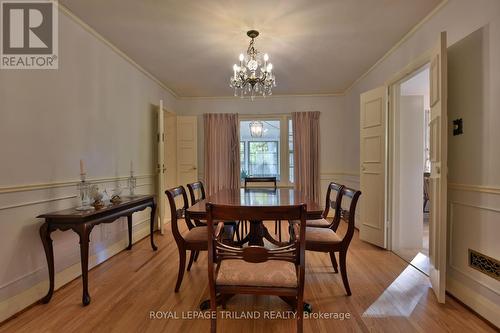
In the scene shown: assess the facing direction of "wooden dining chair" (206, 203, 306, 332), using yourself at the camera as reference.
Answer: facing away from the viewer

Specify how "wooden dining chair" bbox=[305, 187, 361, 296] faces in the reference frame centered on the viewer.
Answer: facing to the left of the viewer

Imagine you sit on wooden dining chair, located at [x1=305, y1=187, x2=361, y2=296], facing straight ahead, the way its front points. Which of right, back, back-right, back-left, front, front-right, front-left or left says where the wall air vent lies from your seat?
back

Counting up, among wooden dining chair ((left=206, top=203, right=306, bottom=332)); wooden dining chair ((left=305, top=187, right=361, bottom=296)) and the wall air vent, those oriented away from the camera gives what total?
1

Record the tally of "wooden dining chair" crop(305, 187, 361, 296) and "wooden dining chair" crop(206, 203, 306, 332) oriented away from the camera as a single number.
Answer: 1

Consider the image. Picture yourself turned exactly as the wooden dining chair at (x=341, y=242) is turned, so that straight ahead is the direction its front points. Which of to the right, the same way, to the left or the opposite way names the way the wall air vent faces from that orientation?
the same way

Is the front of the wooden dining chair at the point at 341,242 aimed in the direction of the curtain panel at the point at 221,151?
no

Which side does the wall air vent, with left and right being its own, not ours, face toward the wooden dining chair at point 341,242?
front

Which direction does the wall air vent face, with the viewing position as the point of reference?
facing the viewer and to the left of the viewer

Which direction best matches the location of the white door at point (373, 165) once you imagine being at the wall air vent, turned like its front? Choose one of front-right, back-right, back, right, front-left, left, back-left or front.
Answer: right

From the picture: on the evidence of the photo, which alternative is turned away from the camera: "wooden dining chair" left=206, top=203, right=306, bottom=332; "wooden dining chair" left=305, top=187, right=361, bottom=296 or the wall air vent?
"wooden dining chair" left=206, top=203, right=306, bottom=332

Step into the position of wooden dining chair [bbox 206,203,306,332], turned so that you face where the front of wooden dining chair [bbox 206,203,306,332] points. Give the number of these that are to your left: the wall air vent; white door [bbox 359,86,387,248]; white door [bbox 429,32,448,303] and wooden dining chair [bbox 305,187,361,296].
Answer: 0

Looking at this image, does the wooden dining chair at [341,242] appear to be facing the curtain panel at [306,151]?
no

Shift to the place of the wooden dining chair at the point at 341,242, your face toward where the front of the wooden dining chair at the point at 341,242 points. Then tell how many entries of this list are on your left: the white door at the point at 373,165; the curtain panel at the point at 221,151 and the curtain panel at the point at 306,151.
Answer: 0

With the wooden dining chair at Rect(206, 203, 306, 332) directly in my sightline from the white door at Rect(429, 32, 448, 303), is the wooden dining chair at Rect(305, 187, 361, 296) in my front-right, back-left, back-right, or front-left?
front-right

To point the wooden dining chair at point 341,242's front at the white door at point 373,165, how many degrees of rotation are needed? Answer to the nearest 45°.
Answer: approximately 90° to its right
